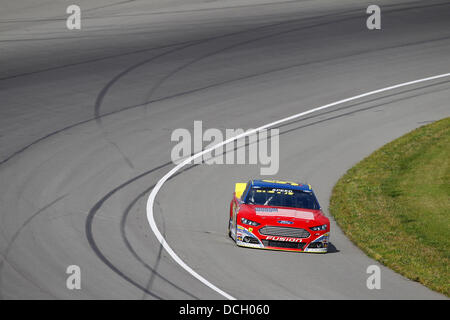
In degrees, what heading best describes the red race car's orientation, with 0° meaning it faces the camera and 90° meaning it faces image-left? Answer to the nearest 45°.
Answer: approximately 0°
